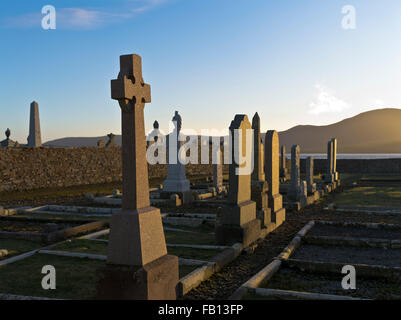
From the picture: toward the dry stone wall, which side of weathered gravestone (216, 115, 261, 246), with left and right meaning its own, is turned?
back

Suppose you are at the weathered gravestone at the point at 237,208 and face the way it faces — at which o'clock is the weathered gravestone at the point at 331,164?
the weathered gravestone at the point at 331,164 is roughly at 8 o'clock from the weathered gravestone at the point at 237,208.

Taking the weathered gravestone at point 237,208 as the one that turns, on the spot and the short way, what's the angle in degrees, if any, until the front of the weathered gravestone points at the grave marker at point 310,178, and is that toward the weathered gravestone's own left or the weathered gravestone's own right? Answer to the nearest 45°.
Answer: approximately 135° to the weathered gravestone's own left

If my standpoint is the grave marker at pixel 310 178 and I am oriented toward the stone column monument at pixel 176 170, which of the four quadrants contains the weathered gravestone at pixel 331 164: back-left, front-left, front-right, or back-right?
back-right
